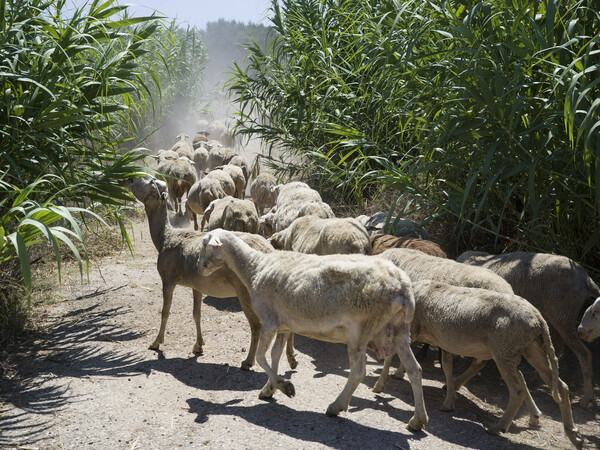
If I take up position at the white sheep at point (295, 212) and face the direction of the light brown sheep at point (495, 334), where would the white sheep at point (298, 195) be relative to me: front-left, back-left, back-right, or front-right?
back-left

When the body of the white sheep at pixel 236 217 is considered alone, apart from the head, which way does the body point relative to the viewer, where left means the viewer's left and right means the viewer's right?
facing away from the viewer and to the left of the viewer

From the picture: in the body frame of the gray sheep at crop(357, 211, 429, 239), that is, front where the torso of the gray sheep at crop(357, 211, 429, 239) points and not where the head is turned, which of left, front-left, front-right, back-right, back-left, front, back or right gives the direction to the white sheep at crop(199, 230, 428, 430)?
left

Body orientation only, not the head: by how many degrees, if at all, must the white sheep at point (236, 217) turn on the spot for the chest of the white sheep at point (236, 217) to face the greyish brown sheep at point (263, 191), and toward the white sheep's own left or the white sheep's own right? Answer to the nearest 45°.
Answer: approximately 45° to the white sheep's own right

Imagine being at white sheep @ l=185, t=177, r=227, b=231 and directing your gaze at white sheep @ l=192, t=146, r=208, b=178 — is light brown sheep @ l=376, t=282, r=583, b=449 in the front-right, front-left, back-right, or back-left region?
back-right

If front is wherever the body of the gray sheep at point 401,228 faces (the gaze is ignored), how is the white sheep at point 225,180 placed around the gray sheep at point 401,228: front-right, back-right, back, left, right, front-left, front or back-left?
front-right

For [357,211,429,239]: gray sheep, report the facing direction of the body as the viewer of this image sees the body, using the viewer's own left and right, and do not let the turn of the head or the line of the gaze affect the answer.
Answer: facing to the left of the viewer

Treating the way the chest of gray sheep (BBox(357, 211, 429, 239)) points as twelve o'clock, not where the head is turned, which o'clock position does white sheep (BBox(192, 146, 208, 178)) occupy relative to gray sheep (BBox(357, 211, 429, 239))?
white sheep (BBox(192, 146, 208, 178)) is roughly at 2 o'clock from gray sheep (BBox(357, 211, 429, 239)).
